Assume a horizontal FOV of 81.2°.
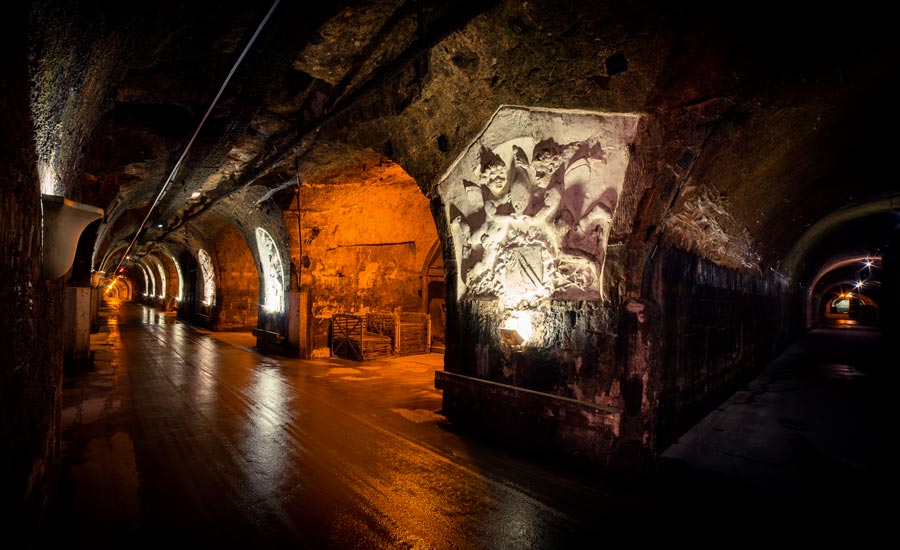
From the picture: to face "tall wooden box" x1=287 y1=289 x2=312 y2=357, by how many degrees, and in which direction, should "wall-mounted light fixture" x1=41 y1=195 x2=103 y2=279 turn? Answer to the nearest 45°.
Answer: approximately 45° to its left

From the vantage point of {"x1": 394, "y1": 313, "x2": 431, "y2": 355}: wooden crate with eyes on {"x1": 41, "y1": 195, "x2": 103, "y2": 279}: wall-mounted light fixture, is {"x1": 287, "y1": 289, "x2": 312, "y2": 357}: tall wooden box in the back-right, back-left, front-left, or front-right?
front-right

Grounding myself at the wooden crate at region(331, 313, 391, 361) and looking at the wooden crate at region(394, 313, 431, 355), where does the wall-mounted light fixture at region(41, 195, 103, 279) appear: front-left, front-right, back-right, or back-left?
back-right

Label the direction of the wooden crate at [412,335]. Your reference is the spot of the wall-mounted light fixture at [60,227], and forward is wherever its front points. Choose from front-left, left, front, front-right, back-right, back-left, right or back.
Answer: front-left

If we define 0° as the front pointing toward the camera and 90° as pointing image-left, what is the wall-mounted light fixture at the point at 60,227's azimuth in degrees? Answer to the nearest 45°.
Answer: approximately 270°

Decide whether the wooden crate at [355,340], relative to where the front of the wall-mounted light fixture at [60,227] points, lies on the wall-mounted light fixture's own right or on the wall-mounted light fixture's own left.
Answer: on the wall-mounted light fixture's own left
